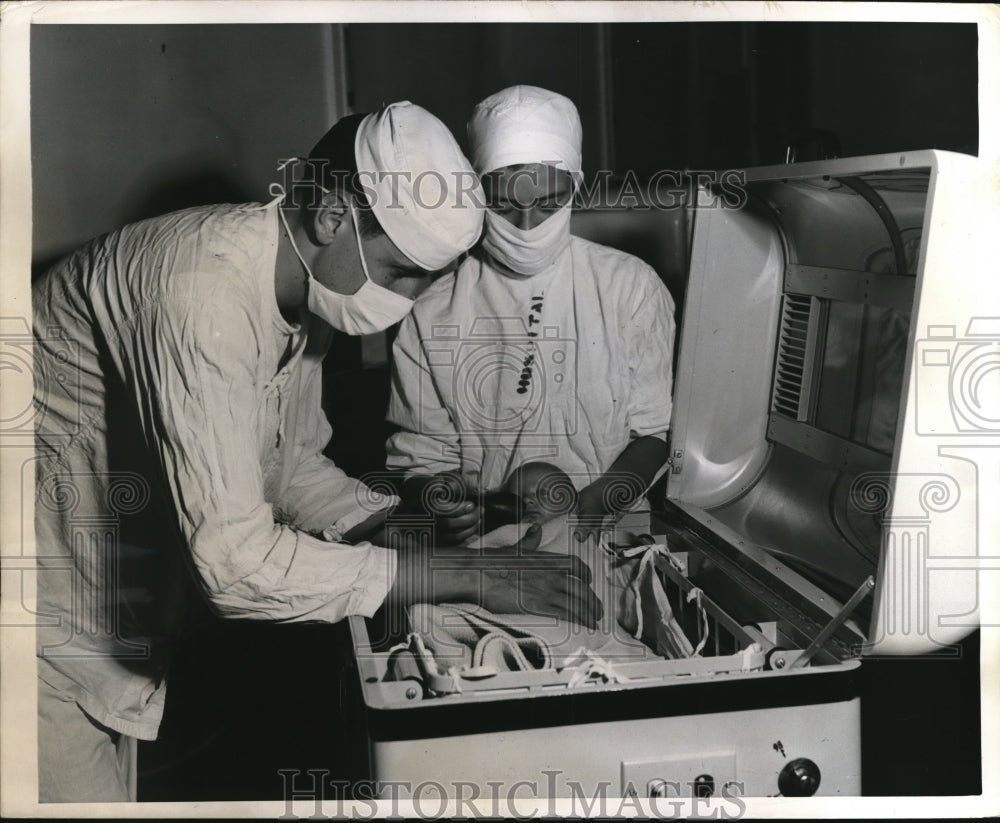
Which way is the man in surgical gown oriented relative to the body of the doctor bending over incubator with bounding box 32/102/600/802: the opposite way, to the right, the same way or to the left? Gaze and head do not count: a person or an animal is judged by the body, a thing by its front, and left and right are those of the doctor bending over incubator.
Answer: to the right

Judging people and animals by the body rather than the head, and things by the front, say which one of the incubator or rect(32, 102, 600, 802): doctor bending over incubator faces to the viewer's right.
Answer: the doctor bending over incubator

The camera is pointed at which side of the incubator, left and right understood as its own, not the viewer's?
front

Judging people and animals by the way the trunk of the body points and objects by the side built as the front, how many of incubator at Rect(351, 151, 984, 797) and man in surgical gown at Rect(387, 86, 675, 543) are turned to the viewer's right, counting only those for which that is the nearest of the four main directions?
0

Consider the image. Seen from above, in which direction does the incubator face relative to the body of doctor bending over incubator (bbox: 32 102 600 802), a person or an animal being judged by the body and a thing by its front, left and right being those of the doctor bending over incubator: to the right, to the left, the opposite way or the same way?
to the right

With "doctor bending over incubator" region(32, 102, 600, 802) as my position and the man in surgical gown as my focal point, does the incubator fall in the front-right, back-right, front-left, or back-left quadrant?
front-right

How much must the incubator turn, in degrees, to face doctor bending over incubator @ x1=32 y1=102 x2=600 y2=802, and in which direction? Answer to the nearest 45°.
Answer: approximately 90° to its right

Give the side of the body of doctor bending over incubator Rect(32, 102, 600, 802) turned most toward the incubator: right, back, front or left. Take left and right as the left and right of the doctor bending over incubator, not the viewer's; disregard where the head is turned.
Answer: front

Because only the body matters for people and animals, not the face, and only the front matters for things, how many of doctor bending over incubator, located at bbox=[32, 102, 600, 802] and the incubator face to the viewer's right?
1

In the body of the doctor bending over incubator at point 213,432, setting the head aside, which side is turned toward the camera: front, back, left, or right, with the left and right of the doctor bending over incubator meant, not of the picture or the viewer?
right

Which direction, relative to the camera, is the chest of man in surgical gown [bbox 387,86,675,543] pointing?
toward the camera
